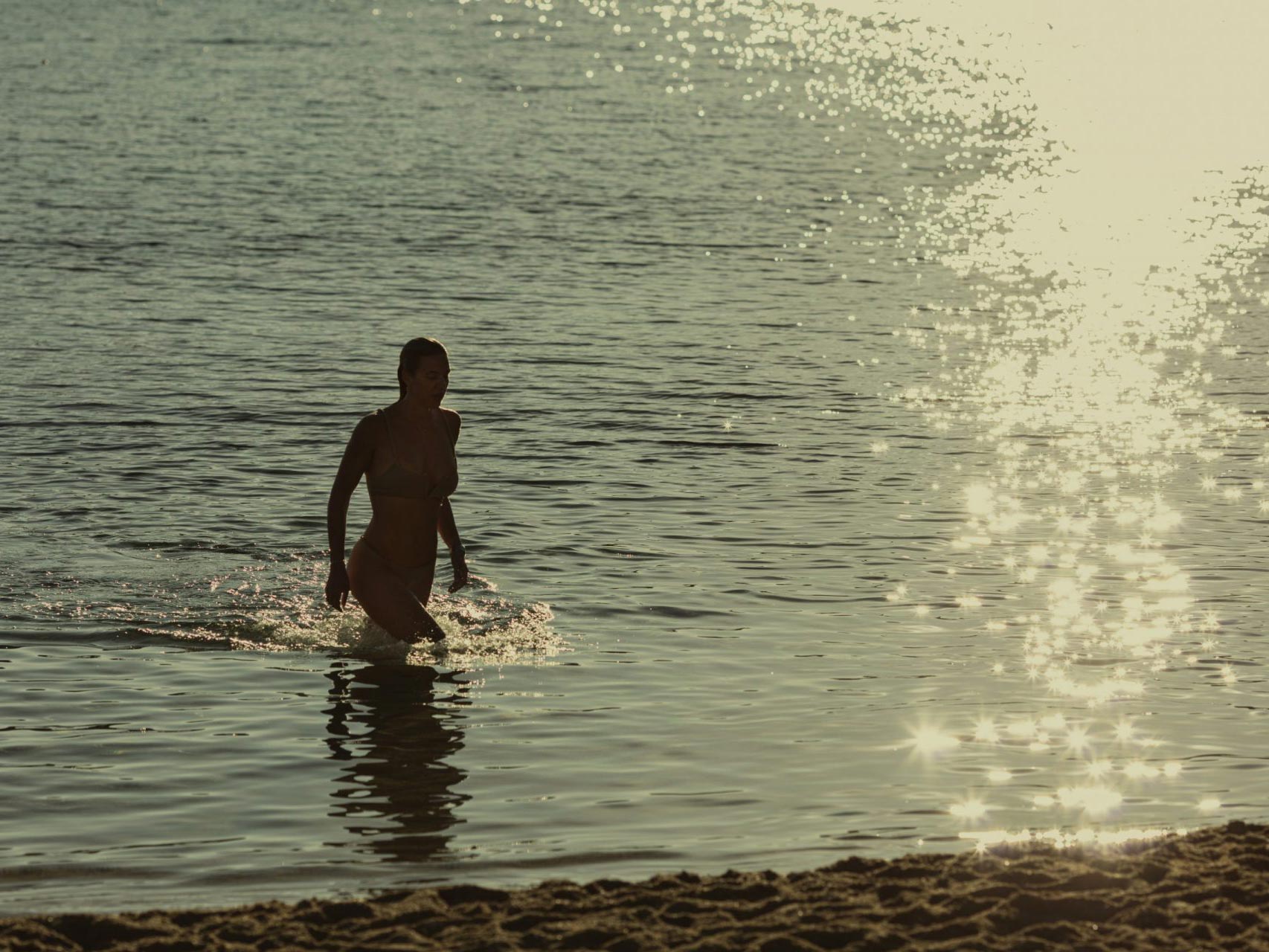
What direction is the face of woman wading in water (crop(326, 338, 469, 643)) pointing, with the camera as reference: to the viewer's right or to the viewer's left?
to the viewer's right

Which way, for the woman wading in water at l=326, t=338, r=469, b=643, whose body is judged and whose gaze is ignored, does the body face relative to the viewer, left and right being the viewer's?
facing the viewer and to the right of the viewer
